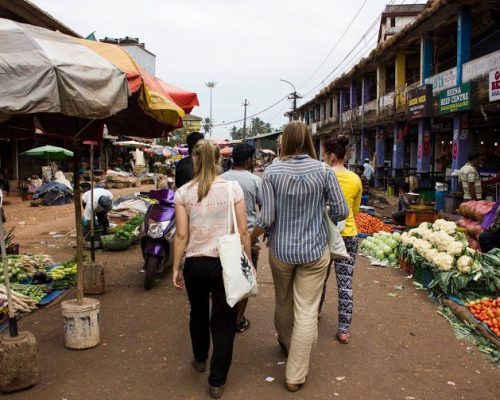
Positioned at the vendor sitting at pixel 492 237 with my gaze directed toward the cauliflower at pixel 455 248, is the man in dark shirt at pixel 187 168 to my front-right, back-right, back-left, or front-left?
front-right

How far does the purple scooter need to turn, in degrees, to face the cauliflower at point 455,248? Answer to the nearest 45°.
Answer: approximately 135° to its left

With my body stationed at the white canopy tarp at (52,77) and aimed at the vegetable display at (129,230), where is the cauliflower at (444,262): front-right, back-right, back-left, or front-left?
front-right

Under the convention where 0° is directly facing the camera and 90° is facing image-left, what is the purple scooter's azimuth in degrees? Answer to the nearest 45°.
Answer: approximately 45°

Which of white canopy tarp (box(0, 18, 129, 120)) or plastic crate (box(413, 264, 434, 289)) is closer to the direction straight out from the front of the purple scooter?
the white canopy tarp

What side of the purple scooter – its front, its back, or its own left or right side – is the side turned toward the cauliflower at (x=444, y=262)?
left

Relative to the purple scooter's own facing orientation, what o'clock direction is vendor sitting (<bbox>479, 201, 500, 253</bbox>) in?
The vendor sitting is roughly at 8 o'clock from the purple scooter.

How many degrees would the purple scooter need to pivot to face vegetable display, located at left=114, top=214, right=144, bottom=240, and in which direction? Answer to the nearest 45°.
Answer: approximately 135° to its right

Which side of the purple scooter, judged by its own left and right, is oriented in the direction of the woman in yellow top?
left
